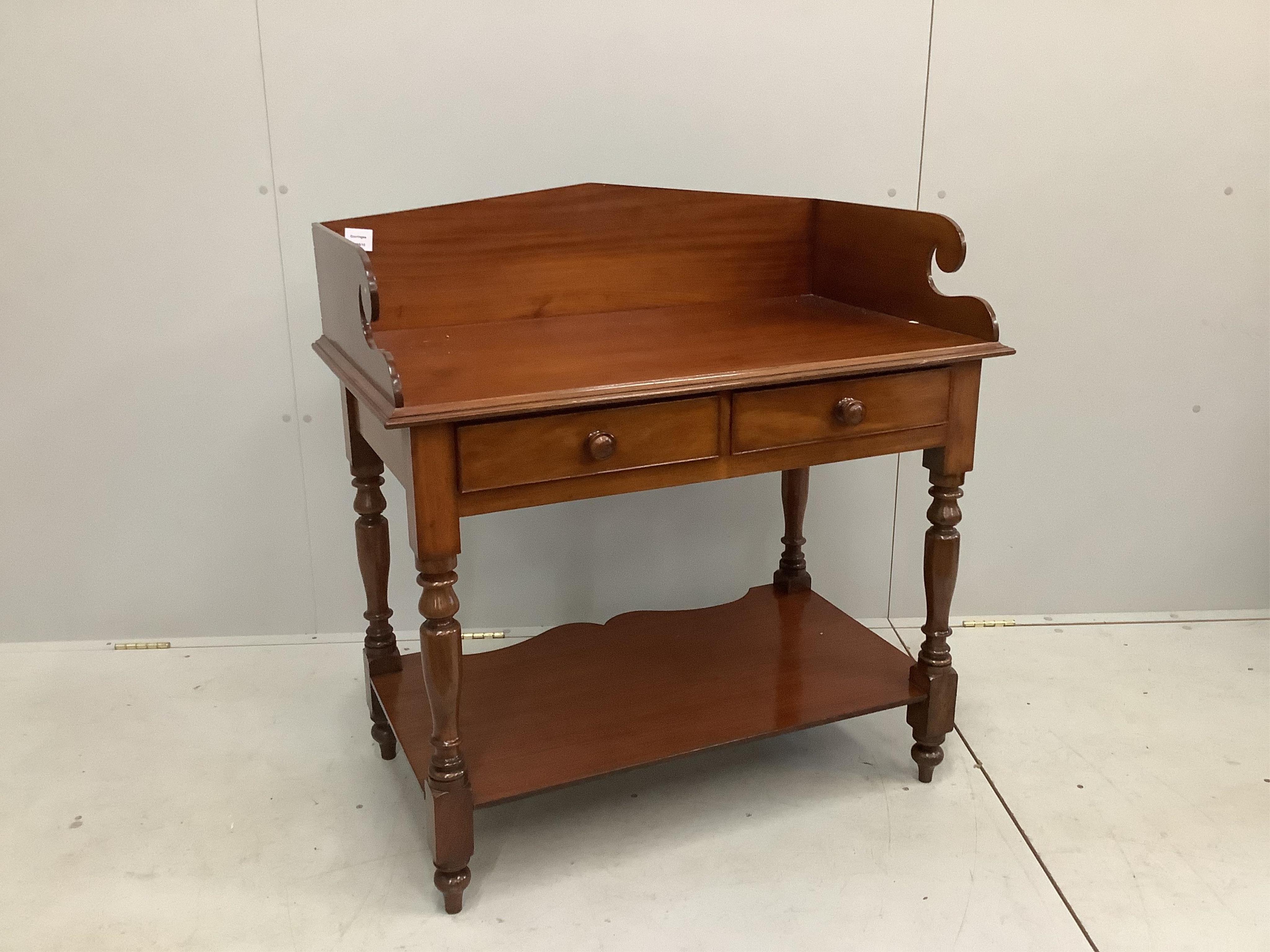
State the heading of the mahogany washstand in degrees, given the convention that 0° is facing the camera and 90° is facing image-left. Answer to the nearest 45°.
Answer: approximately 315°
